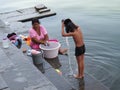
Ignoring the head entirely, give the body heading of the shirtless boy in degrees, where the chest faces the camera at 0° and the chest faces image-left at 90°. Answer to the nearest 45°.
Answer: approximately 90°

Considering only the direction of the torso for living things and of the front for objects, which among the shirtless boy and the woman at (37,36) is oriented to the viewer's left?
the shirtless boy

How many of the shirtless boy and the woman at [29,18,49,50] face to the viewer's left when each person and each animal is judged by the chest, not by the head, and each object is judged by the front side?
1

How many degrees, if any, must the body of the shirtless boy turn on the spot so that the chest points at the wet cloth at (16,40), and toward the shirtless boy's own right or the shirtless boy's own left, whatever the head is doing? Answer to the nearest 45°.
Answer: approximately 45° to the shirtless boy's own right

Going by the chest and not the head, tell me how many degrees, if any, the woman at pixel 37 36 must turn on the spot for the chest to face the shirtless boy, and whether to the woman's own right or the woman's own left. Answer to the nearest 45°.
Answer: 0° — they already face them

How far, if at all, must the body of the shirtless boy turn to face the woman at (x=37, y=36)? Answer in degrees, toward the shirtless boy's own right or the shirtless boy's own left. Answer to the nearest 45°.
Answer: approximately 45° to the shirtless boy's own right

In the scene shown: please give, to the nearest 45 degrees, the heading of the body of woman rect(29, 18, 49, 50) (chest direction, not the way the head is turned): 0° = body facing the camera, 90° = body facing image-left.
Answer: approximately 315°
